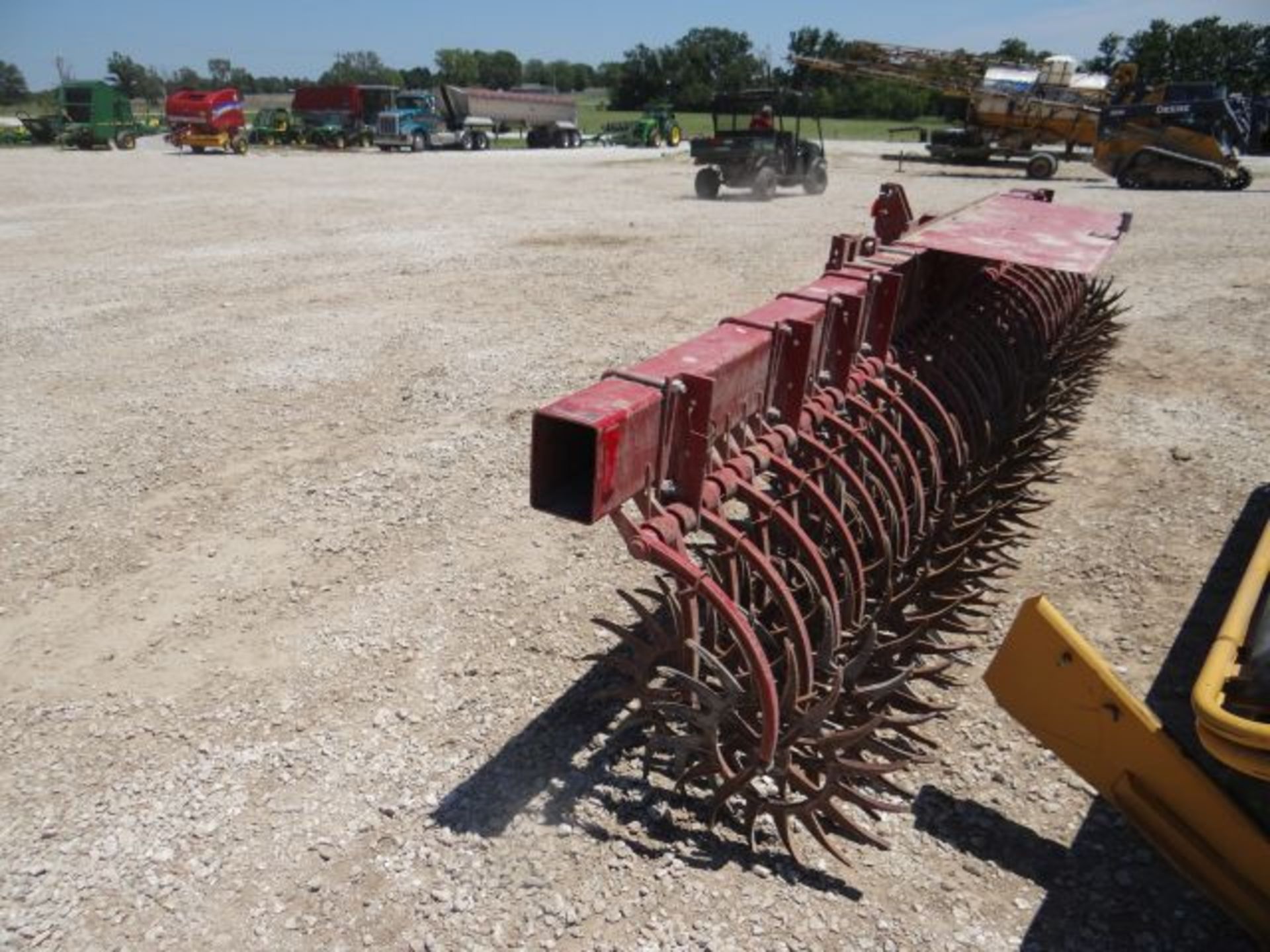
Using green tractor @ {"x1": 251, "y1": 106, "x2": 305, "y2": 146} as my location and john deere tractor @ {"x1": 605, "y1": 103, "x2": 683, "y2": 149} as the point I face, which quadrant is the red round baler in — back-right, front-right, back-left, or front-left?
back-right

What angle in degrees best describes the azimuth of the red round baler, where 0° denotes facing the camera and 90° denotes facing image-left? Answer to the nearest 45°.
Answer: approximately 45°

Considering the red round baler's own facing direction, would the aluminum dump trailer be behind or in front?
behind

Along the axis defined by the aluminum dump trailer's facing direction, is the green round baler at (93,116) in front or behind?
in front

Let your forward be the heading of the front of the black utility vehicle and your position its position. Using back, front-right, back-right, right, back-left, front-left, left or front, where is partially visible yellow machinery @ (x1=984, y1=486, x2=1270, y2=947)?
back-right

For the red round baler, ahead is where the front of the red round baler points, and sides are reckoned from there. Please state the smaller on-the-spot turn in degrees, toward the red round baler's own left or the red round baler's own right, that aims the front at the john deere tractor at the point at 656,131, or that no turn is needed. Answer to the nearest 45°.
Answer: approximately 135° to the red round baler's own left

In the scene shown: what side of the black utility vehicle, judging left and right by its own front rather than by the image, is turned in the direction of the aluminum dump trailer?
left

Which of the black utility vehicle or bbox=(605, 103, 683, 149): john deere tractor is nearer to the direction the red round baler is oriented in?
the black utility vehicle

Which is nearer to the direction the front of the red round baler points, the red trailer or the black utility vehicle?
the black utility vehicle

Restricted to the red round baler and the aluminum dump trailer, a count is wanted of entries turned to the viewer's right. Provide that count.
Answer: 0

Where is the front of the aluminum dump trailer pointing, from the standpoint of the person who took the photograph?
facing the viewer and to the left of the viewer
